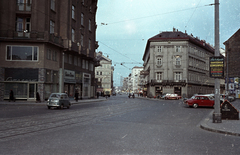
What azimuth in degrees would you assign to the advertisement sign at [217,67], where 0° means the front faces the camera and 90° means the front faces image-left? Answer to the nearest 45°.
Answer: approximately 0°

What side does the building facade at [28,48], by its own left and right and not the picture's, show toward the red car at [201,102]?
front

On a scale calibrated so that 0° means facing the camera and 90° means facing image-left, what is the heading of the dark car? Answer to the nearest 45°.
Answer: approximately 45°

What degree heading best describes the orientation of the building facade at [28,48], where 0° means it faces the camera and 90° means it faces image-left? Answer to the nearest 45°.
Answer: approximately 315°

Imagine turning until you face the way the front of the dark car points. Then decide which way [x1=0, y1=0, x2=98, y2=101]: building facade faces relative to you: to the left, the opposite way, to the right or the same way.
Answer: to the left
